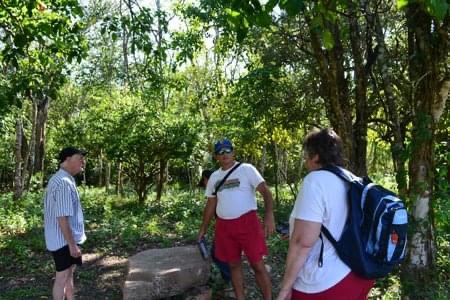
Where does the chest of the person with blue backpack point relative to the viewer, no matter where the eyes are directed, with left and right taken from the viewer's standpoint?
facing away from the viewer and to the left of the viewer

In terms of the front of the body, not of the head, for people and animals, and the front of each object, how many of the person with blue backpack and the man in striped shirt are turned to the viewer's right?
1

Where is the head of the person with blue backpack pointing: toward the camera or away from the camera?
away from the camera

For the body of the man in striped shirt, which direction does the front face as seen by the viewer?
to the viewer's right

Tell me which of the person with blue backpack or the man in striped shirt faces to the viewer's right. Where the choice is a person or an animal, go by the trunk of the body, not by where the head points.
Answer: the man in striped shirt

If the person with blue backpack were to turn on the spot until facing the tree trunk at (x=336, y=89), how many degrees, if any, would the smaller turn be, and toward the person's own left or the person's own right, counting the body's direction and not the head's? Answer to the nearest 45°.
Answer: approximately 45° to the person's own right

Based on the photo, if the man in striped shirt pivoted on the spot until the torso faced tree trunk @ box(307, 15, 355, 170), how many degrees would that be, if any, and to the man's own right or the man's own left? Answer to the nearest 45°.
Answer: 0° — they already face it

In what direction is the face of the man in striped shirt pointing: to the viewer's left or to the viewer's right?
to the viewer's right

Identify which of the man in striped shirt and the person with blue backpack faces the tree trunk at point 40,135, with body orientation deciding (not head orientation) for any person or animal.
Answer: the person with blue backpack

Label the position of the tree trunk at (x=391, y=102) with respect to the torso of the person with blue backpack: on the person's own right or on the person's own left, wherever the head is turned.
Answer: on the person's own right

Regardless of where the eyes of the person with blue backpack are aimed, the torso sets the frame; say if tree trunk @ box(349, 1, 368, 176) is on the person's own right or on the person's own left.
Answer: on the person's own right
